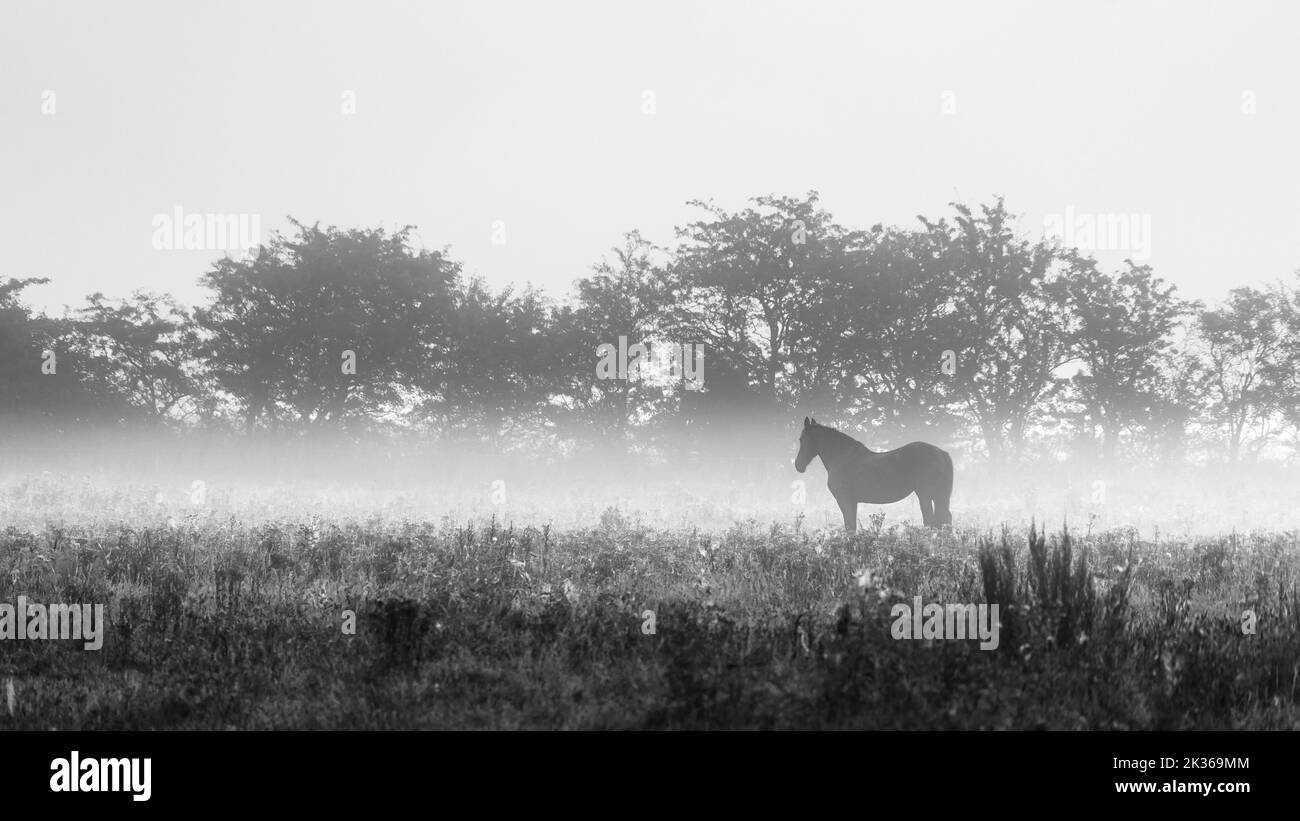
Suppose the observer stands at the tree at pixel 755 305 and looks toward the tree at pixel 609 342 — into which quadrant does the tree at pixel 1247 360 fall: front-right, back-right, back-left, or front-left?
back-right

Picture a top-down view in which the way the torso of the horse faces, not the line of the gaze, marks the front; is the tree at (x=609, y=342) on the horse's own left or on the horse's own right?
on the horse's own right

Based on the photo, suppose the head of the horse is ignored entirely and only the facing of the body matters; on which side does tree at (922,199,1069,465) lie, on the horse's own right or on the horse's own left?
on the horse's own right

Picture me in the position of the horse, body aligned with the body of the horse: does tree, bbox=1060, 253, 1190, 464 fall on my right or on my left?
on my right

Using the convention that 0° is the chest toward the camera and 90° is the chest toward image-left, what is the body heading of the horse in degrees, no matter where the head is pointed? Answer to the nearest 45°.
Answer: approximately 90°

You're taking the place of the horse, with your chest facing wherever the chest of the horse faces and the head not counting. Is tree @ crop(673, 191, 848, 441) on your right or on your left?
on your right
